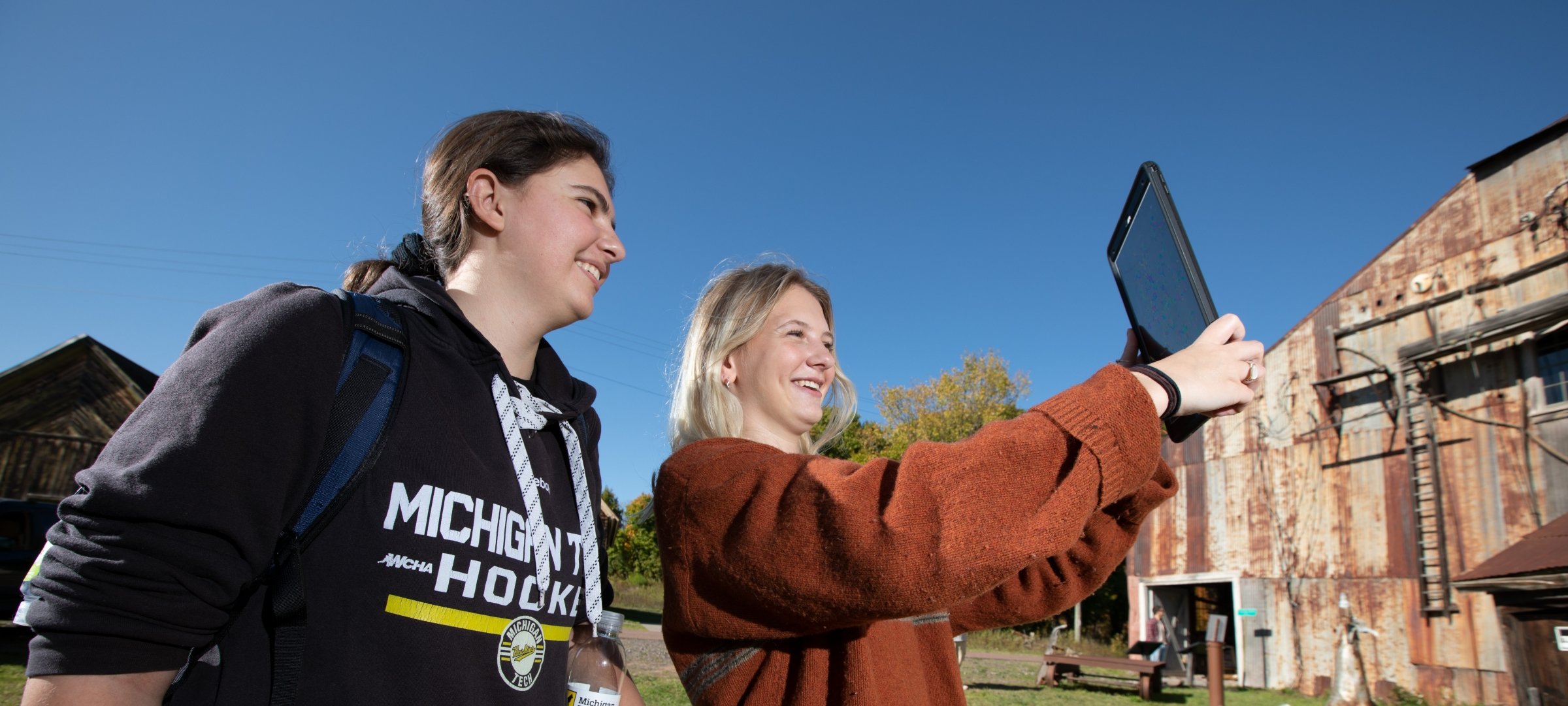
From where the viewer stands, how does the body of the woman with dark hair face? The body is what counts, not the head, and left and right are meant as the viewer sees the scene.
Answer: facing the viewer and to the right of the viewer

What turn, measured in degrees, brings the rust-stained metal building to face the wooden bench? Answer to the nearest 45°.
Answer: approximately 45° to its right

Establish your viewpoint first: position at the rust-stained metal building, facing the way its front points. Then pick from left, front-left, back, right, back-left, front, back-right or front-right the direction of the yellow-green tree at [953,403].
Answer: right

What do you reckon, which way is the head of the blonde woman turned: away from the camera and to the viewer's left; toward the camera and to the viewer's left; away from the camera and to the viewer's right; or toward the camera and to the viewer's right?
toward the camera and to the viewer's right

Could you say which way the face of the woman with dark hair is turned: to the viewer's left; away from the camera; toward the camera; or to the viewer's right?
to the viewer's right

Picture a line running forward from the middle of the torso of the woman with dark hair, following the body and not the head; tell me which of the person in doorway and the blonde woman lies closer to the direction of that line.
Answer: the blonde woman

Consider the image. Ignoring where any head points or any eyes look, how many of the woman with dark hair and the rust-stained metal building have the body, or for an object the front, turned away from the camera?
0

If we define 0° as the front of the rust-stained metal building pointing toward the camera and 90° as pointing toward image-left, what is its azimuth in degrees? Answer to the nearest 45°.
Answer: approximately 45°

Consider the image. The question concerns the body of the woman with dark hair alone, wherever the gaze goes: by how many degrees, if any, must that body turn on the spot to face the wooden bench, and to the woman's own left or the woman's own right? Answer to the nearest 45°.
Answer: approximately 90° to the woman's own left

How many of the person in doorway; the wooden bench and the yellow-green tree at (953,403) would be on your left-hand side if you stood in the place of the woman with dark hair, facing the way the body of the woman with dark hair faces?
3

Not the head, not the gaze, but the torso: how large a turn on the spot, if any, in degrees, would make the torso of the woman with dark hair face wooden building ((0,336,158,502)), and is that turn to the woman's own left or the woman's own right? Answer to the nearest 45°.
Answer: approximately 135° to the woman's own left
